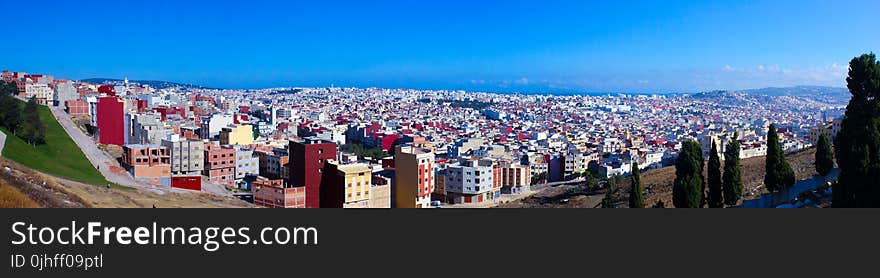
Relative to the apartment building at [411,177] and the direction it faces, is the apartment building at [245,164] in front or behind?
behind

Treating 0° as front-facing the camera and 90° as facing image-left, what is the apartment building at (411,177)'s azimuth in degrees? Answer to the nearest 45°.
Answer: approximately 315°

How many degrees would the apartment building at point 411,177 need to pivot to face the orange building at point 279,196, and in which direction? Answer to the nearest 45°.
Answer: approximately 90° to its right

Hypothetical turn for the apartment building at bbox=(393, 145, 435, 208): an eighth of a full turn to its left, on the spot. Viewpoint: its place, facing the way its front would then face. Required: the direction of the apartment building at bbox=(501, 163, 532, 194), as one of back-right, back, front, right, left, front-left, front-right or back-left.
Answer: front-left

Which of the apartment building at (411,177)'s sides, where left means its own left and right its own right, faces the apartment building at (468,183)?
left

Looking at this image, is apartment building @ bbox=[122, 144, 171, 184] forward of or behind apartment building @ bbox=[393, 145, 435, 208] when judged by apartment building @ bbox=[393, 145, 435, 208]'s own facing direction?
behind

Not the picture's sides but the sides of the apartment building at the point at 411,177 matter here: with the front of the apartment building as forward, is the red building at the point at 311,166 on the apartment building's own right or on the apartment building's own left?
on the apartment building's own right
